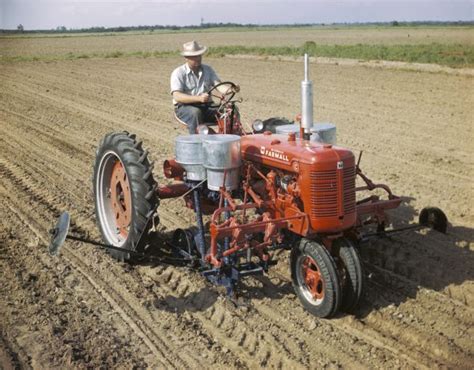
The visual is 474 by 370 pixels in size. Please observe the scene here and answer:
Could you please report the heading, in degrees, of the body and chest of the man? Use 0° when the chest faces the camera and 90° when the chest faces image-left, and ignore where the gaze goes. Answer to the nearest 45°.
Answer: approximately 315°

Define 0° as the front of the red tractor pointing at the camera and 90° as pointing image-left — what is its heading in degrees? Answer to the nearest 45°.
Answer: approximately 315°
